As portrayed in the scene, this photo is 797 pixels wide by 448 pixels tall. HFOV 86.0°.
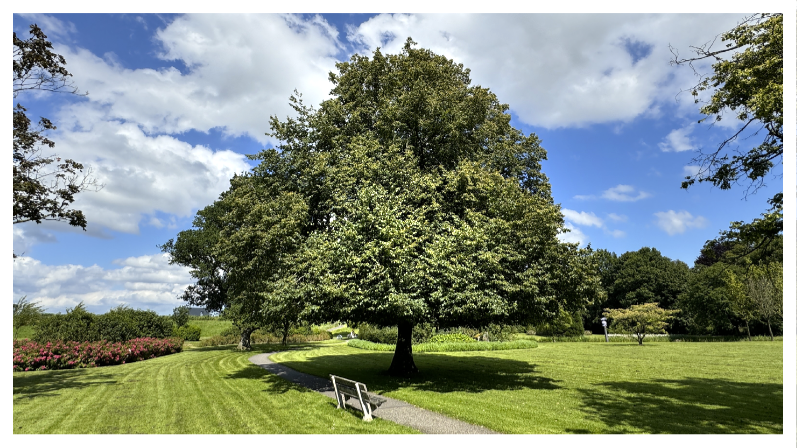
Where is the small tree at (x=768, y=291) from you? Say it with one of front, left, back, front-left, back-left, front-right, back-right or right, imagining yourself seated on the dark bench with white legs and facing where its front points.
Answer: front

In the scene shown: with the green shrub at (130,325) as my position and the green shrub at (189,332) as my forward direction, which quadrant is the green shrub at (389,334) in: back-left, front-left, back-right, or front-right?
front-right

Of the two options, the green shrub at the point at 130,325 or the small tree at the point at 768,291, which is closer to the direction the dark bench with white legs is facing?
the small tree

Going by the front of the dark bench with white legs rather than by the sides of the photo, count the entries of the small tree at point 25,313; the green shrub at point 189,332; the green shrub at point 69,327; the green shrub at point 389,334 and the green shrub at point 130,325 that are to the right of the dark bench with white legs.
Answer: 0

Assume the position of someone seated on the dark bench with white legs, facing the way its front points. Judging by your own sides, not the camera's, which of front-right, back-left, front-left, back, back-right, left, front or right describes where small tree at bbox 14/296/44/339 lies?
left

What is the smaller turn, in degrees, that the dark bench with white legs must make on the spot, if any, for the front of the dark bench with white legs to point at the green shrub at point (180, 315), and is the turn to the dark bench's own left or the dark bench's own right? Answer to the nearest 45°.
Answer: approximately 90° to the dark bench's own left

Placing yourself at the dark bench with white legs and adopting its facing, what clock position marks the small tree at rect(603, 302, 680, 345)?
The small tree is roughly at 12 o'clock from the dark bench with white legs.

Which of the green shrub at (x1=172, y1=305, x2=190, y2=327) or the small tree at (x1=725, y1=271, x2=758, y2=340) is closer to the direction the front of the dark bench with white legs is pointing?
the small tree

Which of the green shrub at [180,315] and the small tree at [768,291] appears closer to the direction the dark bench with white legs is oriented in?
the small tree

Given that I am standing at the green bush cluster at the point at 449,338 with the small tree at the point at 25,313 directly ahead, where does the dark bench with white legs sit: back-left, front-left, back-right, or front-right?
front-left

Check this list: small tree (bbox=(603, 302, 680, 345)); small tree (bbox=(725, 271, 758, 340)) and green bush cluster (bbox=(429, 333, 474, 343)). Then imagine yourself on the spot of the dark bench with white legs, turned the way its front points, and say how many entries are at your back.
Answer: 0

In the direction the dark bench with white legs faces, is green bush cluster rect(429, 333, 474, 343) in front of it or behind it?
in front

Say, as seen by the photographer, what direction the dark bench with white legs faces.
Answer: facing away from the viewer and to the right of the viewer
